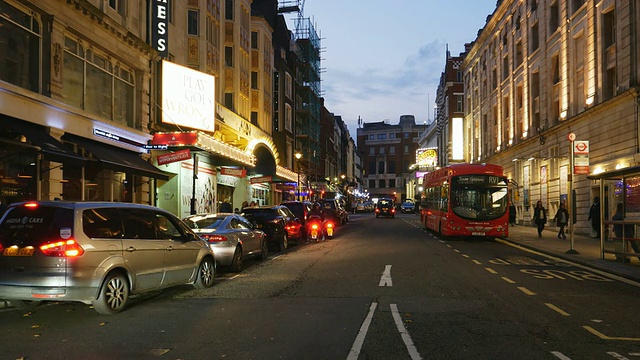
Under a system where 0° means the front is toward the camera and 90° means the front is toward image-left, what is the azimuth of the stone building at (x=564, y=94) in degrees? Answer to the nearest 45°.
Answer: approximately 45°

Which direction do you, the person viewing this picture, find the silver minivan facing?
facing away from the viewer and to the right of the viewer

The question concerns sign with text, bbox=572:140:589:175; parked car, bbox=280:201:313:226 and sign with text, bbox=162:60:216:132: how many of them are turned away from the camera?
1

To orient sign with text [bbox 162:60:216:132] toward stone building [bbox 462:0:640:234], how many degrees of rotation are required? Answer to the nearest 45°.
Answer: approximately 45° to its left

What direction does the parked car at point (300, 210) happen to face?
away from the camera

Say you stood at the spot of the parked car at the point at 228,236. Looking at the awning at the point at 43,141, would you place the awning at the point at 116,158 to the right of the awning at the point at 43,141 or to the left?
right

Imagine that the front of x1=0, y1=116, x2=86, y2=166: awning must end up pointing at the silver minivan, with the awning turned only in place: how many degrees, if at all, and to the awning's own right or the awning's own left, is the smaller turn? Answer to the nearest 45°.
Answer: approximately 45° to the awning's own right

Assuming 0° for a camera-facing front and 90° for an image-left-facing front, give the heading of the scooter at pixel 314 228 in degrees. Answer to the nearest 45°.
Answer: approximately 180°

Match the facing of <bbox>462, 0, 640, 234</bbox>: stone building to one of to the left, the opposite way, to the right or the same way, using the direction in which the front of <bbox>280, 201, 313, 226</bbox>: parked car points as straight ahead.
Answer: to the left

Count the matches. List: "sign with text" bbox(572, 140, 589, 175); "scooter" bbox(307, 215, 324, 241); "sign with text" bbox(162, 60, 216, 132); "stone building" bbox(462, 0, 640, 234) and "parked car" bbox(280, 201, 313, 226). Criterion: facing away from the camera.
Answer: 2

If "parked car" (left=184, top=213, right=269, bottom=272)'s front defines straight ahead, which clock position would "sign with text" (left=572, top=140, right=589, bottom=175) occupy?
The sign with text is roughly at 1 o'clock from the parked car.

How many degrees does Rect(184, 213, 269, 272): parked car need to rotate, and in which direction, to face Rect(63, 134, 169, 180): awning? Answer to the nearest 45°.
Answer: approximately 90° to its left

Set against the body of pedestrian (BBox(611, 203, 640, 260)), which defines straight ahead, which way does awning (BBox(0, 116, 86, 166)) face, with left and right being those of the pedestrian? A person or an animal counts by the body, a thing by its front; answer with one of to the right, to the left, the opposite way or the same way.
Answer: the opposite way

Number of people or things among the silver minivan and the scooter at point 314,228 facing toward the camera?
0

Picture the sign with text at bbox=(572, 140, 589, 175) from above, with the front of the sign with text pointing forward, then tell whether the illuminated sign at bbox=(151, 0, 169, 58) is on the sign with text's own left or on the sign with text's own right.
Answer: on the sign with text's own right

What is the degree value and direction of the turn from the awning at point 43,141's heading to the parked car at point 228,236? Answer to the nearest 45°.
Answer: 0° — it already faces it
